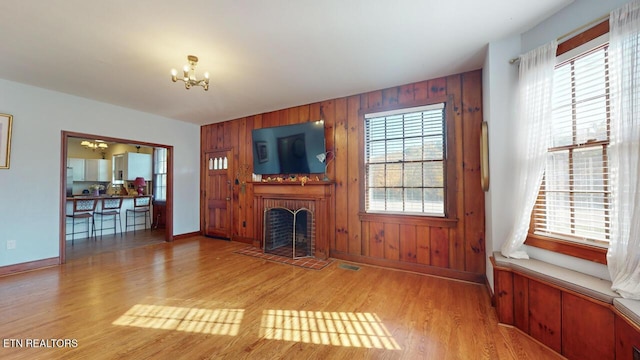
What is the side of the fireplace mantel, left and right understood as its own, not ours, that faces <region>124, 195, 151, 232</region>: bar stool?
right

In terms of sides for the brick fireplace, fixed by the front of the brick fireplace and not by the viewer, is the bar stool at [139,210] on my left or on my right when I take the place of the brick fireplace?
on my right

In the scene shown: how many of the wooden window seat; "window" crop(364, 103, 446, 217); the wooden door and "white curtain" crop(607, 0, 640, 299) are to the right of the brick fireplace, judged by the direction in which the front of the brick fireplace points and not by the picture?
1

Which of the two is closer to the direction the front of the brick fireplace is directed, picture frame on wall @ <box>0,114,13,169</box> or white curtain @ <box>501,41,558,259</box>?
the picture frame on wall

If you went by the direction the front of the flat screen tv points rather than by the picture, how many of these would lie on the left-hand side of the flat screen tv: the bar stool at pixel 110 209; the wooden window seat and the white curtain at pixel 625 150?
2

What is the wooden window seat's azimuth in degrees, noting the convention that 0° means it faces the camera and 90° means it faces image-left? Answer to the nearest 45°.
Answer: approximately 45°

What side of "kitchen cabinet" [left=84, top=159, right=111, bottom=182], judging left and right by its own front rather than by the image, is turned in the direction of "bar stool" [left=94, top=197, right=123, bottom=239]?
front

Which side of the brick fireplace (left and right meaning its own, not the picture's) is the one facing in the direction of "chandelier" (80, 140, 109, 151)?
right

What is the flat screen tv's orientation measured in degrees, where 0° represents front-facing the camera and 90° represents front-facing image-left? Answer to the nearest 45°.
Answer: approximately 45°

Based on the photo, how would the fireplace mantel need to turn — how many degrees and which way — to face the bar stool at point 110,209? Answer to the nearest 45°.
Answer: approximately 90° to its right

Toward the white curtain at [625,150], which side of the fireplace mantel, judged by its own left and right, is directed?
left

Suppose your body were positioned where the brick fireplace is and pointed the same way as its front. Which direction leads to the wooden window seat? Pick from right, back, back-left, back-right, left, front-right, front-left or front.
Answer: left

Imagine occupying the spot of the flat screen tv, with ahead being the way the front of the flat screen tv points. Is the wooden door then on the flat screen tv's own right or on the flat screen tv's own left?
on the flat screen tv's own right
